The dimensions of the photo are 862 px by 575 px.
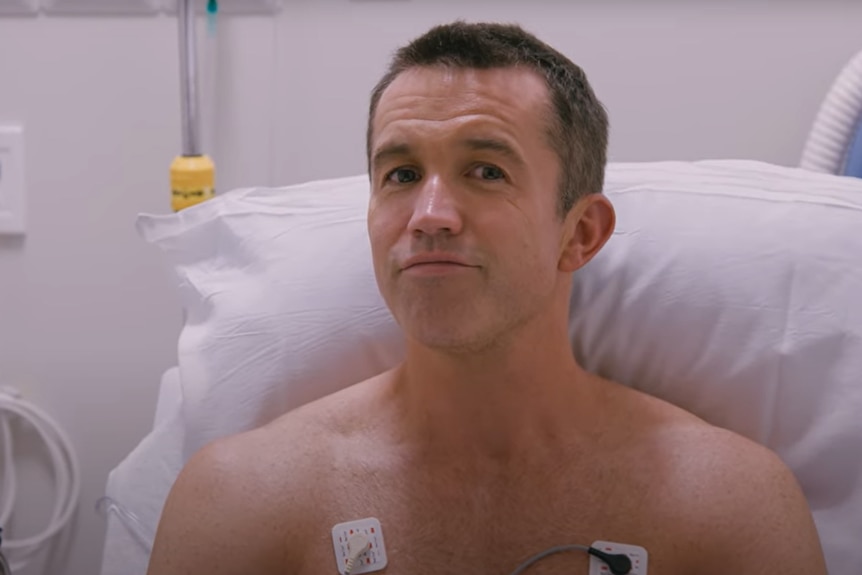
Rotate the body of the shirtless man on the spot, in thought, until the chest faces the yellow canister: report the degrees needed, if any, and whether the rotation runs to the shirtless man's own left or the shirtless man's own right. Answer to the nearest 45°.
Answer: approximately 135° to the shirtless man's own right

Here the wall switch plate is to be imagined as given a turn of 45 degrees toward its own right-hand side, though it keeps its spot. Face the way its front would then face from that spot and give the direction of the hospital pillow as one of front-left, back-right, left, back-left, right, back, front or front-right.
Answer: left

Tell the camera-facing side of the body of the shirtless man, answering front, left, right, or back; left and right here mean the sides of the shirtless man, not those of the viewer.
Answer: front

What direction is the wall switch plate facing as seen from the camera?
toward the camera

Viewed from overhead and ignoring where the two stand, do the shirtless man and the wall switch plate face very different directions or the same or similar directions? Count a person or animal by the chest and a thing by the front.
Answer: same or similar directions

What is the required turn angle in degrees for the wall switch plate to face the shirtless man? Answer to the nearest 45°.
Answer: approximately 45° to its left

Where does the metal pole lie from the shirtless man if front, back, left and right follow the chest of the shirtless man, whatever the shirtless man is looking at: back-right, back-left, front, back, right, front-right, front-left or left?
back-right

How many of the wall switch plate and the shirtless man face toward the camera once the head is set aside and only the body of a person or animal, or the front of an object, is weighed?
2

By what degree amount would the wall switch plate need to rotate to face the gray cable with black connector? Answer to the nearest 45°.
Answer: approximately 45° to its left

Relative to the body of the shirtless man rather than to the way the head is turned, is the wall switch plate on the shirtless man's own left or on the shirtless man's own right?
on the shirtless man's own right
